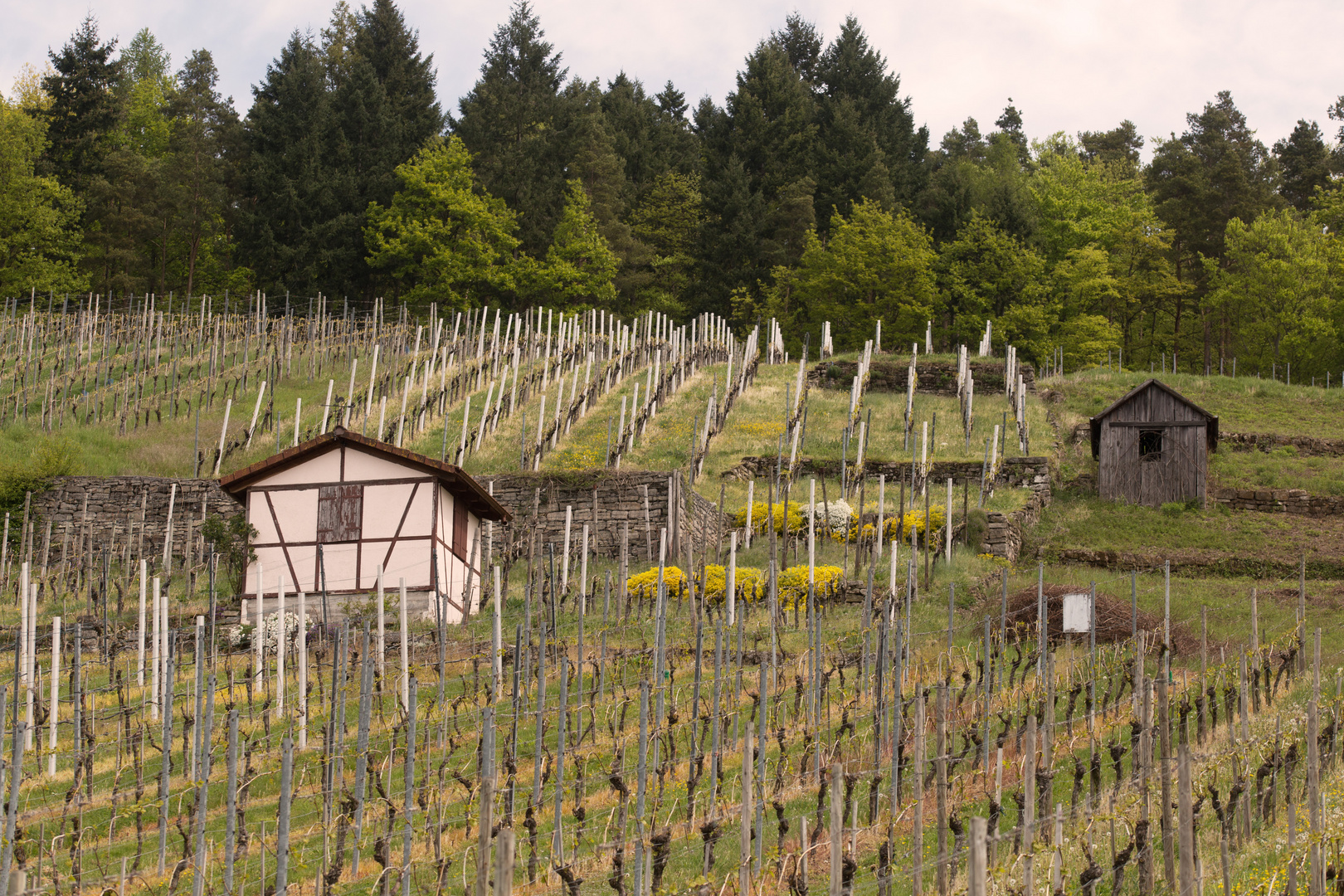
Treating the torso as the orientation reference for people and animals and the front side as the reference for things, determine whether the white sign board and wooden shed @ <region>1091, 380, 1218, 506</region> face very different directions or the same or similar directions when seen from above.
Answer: same or similar directions

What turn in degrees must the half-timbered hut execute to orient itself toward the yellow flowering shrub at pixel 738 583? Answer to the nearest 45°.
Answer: approximately 90° to its left

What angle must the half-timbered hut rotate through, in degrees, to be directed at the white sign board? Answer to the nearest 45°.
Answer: approximately 45° to its left

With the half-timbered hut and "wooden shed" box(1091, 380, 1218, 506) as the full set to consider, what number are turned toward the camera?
2

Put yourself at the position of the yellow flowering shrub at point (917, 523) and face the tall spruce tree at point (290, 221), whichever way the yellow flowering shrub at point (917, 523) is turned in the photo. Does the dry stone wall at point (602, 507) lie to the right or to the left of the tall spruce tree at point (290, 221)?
left

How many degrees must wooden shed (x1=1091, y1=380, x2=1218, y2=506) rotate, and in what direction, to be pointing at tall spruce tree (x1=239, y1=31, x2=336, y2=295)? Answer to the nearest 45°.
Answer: approximately 90° to its right

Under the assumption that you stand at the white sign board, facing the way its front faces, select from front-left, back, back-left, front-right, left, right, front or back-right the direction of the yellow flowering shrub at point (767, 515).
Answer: back-right

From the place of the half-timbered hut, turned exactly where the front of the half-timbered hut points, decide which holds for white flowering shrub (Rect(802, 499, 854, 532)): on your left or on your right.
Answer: on your left

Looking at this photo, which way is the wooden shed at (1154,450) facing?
toward the camera

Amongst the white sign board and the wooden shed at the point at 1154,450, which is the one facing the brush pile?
the wooden shed

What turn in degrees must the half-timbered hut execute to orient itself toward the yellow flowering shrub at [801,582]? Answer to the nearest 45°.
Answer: approximately 90° to its left

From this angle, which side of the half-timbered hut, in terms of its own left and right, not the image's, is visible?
front

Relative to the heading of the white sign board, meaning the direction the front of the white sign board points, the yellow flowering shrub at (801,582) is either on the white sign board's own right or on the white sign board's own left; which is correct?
on the white sign board's own right

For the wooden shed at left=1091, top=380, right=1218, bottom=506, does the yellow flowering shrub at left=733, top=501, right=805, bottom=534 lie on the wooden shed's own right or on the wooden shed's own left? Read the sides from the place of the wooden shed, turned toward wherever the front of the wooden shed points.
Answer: on the wooden shed's own right

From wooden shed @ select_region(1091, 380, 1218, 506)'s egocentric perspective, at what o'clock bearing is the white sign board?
The white sign board is roughly at 12 o'clock from the wooden shed.

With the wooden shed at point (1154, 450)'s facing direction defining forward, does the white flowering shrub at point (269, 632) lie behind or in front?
in front

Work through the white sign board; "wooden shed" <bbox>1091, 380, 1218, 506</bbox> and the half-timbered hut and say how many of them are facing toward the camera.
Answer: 3
